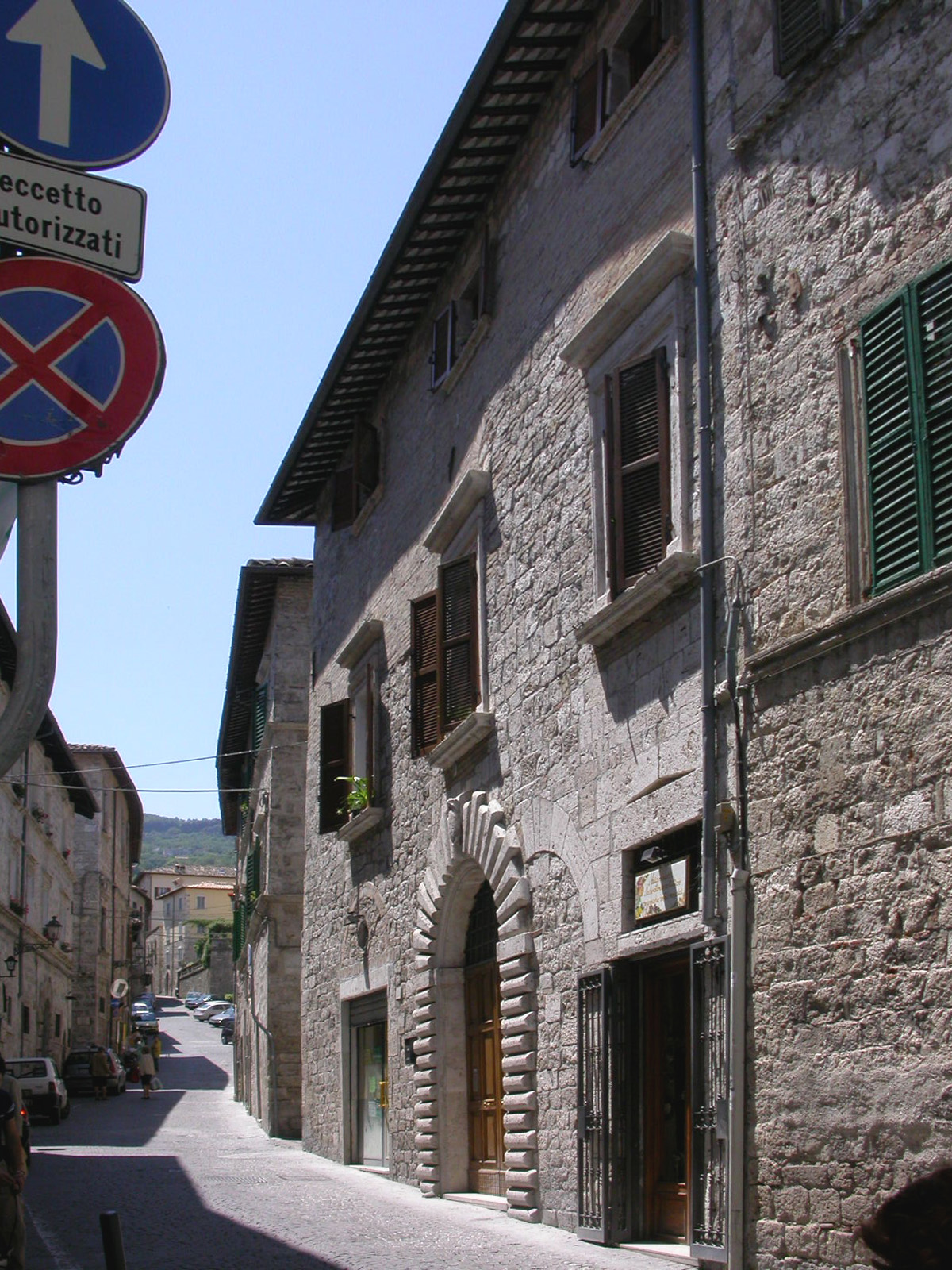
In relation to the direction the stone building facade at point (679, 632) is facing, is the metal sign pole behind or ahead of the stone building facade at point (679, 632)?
ahead

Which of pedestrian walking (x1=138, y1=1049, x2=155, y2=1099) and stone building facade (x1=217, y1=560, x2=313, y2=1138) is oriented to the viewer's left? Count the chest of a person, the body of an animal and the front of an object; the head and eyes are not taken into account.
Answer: the stone building facade

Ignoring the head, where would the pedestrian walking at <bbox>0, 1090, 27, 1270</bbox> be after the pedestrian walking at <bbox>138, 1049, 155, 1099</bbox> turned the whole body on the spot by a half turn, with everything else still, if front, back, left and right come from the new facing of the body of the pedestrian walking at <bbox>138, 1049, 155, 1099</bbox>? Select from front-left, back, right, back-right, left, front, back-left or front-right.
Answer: front

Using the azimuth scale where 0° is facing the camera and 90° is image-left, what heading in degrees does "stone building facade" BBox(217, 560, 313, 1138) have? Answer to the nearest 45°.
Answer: approximately 90°

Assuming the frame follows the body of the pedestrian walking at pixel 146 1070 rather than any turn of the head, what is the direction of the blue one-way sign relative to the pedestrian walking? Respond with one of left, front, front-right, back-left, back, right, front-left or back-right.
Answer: back

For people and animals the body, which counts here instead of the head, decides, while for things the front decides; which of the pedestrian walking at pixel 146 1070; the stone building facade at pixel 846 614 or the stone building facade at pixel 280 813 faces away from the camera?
the pedestrian walking

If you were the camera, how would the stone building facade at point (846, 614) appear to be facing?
facing the viewer and to the left of the viewer

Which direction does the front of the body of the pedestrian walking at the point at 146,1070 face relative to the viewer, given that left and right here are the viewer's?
facing away from the viewer

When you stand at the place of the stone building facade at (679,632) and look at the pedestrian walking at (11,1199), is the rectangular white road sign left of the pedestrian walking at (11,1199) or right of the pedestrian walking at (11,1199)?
left

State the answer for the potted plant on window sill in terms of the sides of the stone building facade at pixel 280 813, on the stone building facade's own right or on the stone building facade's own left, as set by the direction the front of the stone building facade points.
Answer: on the stone building facade's own left

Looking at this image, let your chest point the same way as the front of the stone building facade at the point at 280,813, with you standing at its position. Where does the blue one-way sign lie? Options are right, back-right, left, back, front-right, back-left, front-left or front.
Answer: left

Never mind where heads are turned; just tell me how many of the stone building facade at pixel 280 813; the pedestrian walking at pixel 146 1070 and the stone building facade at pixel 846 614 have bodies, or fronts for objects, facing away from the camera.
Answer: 1

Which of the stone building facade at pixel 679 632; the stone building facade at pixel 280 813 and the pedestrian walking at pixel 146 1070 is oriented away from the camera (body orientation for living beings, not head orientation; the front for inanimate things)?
the pedestrian walking

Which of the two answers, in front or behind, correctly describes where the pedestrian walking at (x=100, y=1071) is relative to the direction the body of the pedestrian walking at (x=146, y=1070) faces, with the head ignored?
in front
